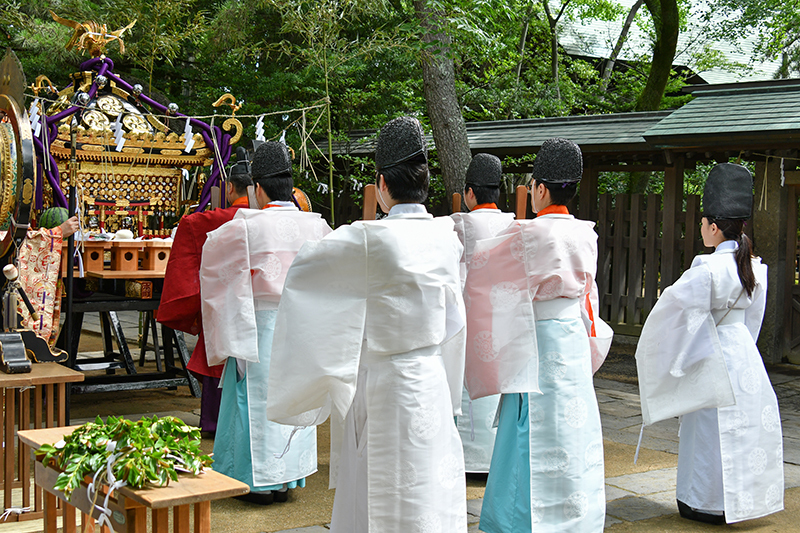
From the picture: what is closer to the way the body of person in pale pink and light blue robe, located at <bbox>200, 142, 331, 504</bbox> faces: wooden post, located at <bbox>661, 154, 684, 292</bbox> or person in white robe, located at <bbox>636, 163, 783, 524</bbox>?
the wooden post

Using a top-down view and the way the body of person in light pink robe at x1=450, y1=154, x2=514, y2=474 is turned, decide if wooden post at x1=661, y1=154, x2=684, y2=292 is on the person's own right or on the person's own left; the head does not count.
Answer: on the person's own right

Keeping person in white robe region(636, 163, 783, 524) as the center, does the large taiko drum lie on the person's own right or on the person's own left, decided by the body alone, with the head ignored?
on the person's own left

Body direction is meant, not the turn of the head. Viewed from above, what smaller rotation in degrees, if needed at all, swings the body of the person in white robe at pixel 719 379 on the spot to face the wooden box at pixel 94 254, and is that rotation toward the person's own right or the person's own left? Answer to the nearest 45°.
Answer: approximately 45° to the person's own left

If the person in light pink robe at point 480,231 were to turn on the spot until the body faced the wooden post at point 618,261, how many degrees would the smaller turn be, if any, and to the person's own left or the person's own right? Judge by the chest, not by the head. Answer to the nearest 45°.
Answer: approximately 45° to the person's own right

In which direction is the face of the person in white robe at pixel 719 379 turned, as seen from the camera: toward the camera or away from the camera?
away from the camera

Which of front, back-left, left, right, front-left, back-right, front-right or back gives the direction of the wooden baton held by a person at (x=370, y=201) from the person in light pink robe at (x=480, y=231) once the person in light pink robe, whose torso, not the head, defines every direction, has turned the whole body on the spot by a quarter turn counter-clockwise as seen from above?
front-left

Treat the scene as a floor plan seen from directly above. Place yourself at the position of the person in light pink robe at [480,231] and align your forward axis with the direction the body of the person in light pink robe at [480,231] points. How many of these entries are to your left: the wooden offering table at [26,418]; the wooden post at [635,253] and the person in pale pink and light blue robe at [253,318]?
2

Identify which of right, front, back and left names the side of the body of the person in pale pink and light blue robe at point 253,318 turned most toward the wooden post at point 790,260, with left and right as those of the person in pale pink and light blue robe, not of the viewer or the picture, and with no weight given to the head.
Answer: right

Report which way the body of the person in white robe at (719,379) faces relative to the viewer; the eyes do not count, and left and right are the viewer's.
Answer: facing away from the viewer and to the left of the viewer

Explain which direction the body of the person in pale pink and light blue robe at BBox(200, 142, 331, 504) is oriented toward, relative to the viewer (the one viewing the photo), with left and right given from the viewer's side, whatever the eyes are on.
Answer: facing away from the viewer and to the left of the viewer

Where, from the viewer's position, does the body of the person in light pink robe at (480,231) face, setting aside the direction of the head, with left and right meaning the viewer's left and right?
facing away from the viewer and to the left of the viewer
